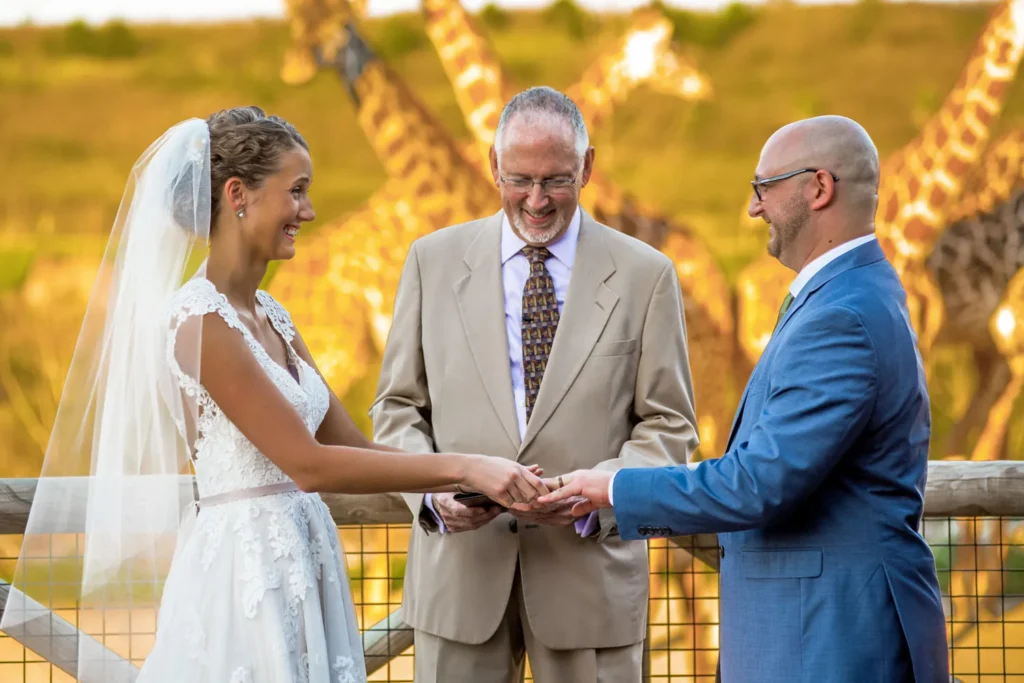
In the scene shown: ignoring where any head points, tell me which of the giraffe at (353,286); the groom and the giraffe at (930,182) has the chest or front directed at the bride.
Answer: the groom

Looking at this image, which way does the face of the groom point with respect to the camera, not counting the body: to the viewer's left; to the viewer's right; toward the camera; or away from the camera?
to the viewer's left

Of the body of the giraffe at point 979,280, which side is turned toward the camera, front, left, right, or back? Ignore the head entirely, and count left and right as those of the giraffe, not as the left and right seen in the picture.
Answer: right

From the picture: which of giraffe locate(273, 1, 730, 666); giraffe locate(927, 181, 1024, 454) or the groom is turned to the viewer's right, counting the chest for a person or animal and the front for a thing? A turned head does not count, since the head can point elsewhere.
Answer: giraffe locate(927, 181, 1024, 454)

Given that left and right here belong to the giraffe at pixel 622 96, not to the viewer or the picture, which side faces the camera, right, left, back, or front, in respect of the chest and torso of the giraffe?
left

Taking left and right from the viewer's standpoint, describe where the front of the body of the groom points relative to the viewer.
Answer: facing to the left of the viewer

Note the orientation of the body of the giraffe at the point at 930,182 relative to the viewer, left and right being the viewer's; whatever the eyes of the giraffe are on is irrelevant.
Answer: facing to the right of the viewer

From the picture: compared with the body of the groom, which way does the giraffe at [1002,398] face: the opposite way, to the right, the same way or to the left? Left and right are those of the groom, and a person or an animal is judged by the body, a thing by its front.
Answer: the opposite way

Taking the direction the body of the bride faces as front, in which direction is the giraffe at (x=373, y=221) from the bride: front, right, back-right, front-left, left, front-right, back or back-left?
left

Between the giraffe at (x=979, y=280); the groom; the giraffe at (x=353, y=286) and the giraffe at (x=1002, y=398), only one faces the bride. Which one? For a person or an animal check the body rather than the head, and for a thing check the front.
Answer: the groom

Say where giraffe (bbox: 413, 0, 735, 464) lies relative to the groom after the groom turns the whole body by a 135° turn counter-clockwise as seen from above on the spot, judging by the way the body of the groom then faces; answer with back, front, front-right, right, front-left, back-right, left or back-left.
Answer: back-left

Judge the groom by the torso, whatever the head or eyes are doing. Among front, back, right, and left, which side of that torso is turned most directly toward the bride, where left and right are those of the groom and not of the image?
front

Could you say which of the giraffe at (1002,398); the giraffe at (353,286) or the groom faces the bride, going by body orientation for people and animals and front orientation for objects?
the groom

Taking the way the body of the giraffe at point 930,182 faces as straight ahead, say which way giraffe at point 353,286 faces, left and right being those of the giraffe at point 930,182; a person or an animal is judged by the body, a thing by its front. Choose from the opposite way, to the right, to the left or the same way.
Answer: the opposite way

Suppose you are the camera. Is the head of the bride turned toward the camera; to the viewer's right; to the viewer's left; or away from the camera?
to the viewer's right

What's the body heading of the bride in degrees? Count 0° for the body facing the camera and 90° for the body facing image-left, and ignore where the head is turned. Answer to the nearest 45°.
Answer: approximately 270°
